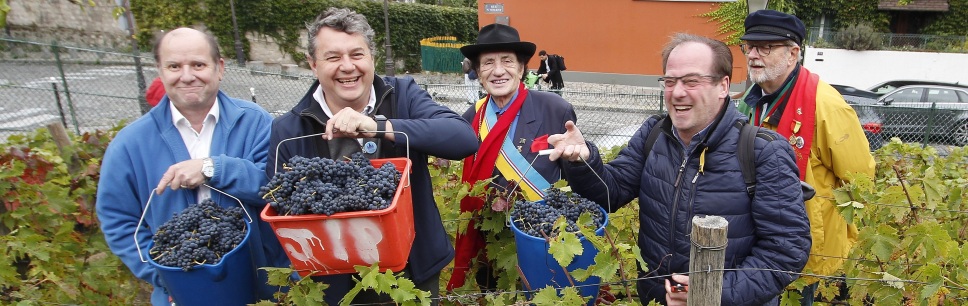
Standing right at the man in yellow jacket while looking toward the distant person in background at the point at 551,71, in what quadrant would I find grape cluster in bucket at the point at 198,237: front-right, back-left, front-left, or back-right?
back-left

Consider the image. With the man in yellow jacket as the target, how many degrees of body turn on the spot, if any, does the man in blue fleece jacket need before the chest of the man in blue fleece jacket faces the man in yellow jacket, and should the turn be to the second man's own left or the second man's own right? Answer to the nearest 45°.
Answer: approximately 90° to the second man's own left

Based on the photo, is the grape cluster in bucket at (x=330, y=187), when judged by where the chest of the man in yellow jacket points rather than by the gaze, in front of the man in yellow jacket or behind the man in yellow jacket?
in front

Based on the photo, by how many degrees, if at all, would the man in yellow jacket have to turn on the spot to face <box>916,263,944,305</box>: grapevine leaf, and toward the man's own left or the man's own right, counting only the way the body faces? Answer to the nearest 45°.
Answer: approximately 90° to the man's own left

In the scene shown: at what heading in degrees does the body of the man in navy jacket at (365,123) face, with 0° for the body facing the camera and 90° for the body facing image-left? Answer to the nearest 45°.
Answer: approximately 0°

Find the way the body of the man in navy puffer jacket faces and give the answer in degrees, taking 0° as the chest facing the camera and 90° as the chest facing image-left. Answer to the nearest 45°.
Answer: approximately 45°

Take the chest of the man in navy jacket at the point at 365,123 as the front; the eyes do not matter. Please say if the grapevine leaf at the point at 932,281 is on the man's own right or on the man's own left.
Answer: on the man's own left

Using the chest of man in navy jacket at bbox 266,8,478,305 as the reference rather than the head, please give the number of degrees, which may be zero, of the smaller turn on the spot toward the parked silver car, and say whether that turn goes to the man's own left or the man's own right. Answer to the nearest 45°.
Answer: approximately 135° to the man's own left

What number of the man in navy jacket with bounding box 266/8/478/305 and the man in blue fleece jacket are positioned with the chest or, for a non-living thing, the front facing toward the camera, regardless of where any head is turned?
2
